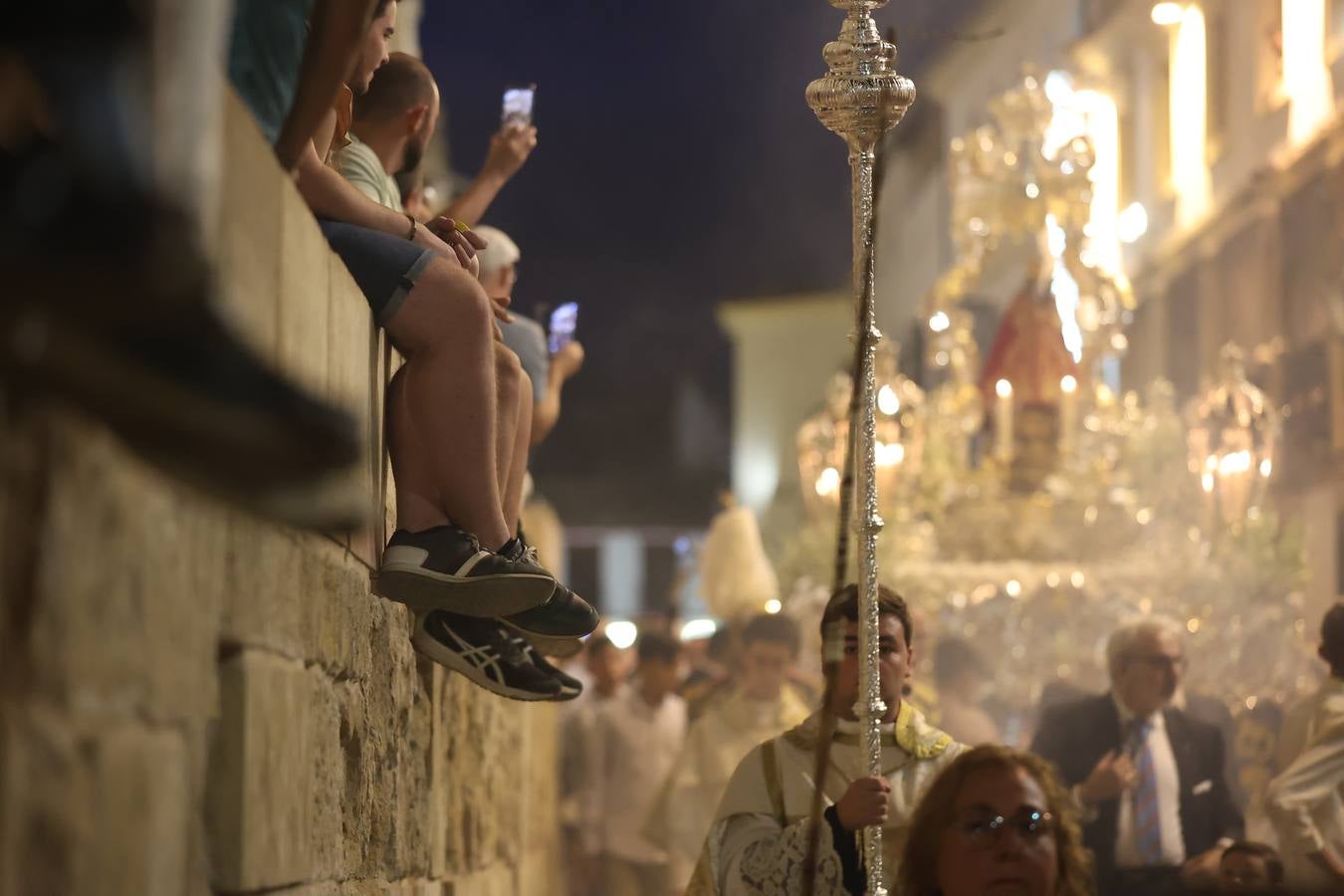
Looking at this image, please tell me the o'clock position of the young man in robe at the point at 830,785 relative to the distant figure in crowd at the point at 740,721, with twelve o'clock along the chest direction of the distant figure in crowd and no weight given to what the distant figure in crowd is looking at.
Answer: The young man in robe is roughly at 12 o'clock from the distant figure in crowd.

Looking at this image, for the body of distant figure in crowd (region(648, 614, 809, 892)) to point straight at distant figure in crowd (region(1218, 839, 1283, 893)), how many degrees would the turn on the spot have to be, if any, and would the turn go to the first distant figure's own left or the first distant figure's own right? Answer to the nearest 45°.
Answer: approximately 45° to the first distant figure's own left

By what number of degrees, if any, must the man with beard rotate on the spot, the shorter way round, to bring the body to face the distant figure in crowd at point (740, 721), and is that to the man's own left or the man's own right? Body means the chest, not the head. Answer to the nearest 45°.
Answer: approximately 45° to the man's own left

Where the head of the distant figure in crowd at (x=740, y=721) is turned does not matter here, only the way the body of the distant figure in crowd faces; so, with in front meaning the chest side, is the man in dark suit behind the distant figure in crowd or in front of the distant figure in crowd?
in front

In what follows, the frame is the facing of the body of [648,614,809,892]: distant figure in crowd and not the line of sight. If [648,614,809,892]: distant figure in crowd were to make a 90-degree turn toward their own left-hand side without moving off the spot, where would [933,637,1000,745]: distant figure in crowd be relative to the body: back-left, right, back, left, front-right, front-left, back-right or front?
front-left

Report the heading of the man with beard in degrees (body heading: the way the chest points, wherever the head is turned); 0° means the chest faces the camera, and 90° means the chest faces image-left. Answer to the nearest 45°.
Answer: approximately 225°

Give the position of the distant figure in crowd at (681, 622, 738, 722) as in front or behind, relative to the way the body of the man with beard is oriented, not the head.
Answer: in front

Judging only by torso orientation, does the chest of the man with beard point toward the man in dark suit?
yes

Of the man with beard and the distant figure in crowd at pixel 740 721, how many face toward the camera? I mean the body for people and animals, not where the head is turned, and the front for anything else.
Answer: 1

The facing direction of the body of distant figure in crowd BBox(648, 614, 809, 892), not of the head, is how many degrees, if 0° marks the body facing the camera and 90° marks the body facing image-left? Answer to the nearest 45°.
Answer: approximately 0°

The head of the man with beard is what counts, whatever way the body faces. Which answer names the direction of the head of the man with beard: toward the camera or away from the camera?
away from the camera
